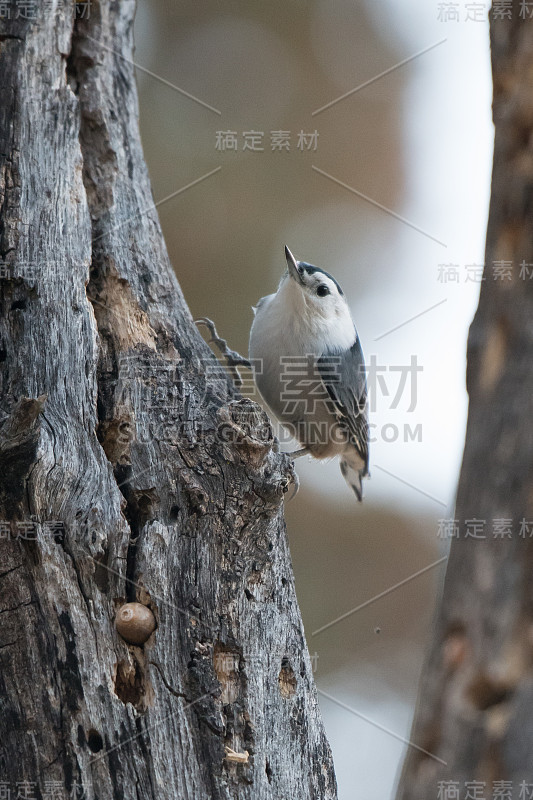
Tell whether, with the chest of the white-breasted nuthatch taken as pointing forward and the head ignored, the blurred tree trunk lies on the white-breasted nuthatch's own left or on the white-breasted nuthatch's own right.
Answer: on the white-breasted nuthatch's own left

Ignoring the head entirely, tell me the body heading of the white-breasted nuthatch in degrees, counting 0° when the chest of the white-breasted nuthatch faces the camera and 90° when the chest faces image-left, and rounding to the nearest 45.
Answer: approximately 45°
